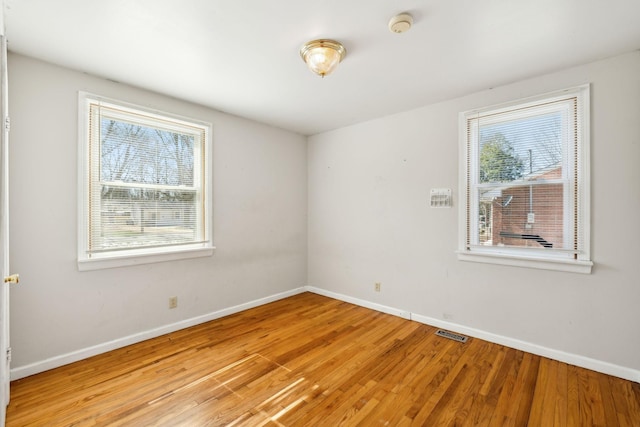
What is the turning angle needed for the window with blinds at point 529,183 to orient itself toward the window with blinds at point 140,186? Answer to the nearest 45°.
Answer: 0° — it already faces it

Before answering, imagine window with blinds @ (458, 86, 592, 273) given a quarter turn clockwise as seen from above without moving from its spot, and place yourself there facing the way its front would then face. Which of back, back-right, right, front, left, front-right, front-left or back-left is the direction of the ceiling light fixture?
left

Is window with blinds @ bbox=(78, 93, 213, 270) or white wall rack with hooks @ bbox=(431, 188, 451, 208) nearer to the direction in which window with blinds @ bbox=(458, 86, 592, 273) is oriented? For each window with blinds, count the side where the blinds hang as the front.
the window with blinds

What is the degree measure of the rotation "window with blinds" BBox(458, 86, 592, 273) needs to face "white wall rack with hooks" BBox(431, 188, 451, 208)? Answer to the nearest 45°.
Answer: approximately 45° to its right

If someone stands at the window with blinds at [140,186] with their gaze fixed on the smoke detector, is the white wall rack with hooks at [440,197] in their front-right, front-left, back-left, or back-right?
front-left

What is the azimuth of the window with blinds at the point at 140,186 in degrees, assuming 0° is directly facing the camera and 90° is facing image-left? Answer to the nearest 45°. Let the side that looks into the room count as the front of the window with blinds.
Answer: approximately 315°

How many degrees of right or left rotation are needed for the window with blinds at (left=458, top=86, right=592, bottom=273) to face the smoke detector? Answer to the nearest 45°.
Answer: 0° — it already faces it

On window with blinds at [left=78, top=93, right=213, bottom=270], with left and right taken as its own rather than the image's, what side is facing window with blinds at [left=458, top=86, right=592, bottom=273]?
front

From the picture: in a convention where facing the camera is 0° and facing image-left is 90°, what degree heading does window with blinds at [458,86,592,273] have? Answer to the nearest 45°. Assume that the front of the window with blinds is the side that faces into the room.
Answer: approximately 45°

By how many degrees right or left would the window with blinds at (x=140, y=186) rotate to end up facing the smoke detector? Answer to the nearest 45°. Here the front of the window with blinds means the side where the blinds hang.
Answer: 0° — it already faces it
